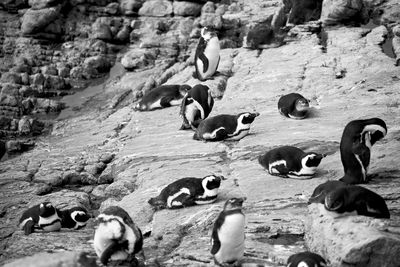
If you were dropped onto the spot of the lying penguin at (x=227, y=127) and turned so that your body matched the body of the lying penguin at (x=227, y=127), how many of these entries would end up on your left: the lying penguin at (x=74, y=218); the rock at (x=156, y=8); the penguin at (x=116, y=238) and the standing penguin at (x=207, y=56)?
2

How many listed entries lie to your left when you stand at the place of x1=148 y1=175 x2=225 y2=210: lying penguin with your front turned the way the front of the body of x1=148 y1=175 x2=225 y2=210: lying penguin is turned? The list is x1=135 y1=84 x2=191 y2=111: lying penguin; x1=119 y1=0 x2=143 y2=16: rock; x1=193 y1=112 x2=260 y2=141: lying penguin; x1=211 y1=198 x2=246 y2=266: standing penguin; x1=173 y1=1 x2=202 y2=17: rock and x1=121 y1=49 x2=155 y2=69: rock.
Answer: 5

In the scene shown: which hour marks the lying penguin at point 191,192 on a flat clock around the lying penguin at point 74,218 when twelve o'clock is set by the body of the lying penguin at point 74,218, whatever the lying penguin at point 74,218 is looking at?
the lying penguin at point 191,192 is roughly at 11 o'clock from the lying penguin at point 74,218.

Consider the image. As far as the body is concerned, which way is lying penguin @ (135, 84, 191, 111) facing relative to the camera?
to the viewer's right

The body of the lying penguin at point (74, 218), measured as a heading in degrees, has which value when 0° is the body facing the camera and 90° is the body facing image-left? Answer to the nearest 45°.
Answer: approximately 270°

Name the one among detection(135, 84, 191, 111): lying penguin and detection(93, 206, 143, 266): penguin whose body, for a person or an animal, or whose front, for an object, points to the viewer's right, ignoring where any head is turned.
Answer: the lying penguin

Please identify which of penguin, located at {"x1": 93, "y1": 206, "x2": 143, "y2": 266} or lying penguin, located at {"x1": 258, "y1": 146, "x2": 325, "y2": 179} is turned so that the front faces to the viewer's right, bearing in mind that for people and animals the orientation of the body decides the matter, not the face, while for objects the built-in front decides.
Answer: the lying penguin

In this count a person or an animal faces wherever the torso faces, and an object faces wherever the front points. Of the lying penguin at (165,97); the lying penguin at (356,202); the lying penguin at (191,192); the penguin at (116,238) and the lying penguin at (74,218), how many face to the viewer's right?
3

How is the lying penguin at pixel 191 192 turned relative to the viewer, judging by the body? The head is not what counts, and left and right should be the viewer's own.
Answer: facing to the right of the viewer

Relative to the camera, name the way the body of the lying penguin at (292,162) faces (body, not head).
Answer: to the viewer's right

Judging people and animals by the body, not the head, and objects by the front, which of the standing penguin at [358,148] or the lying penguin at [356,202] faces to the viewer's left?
the lying penguin

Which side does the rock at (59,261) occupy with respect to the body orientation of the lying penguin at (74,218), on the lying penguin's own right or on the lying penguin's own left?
on the lying penguin's own right
